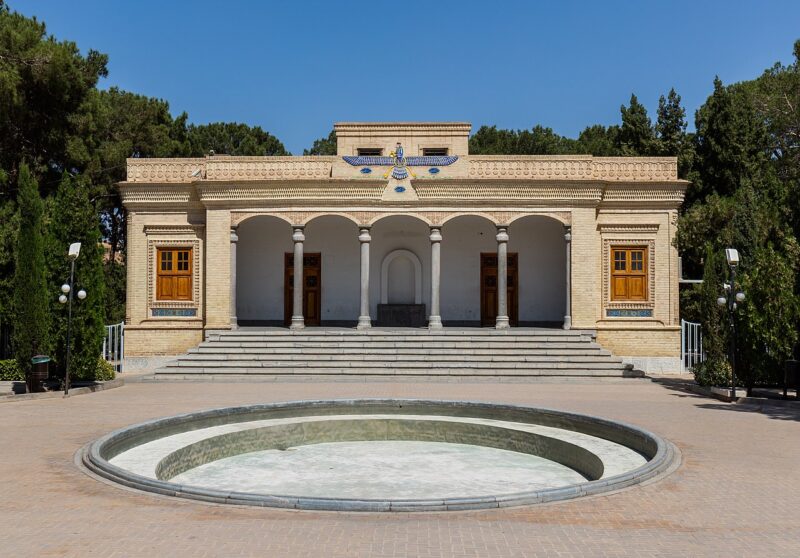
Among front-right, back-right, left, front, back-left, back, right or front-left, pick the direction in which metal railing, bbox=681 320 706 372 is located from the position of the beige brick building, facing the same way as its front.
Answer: left

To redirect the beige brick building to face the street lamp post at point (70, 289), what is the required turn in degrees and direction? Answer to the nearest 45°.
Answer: approximately 45° to its right

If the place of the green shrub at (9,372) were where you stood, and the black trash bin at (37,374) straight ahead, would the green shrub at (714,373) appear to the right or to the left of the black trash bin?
left

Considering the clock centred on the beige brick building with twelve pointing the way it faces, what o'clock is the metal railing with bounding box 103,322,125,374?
The metal railing is roughly at 3 o'clock from the beige brick building.

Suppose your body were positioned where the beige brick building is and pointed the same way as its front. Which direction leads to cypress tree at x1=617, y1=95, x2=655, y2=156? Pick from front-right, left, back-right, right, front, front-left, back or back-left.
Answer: back-left

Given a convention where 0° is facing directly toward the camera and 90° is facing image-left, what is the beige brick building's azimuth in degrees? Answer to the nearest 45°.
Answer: approximately 0°

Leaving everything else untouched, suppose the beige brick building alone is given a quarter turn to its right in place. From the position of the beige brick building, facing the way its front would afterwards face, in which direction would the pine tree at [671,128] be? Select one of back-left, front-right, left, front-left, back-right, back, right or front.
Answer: back-right

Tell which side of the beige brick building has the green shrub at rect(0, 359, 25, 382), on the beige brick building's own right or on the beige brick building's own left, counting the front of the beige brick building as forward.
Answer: on the beige brick building's own right

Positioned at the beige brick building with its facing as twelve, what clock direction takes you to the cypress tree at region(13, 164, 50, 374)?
The cypress tree is roughly at 2 o'clock from the beige brick building.

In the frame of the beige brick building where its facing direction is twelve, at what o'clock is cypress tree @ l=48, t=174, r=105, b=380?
The cypress tree is roughly at 2 o'clock from the beige brick building.

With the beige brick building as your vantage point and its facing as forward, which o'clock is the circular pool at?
The circular pool is roughly at 12 o'clock from the beige brick building.
